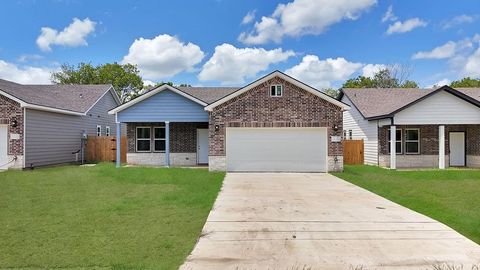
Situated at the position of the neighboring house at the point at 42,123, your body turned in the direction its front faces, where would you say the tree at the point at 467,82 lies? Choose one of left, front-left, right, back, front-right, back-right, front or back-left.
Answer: back-left

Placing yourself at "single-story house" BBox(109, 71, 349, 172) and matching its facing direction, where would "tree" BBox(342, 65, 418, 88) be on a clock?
The tree is roughly at 7 o'clock from the single-story house.

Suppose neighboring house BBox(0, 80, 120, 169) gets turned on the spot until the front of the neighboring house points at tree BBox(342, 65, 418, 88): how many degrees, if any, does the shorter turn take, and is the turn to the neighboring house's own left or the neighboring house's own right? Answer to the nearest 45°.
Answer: approximately 135° to the neighboring house's own left

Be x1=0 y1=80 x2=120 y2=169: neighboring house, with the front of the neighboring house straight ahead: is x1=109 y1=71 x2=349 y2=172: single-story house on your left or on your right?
on your left

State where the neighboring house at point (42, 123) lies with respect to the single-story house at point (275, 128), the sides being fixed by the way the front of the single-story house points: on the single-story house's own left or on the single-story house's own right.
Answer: on the single-story house's own right

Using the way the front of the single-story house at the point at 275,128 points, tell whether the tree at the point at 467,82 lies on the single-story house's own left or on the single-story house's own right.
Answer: on the single-story house's own left

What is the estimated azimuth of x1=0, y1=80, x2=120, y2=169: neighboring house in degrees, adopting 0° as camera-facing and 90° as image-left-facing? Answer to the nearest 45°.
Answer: approximately 45°

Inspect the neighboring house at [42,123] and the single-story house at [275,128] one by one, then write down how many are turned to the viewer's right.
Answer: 0

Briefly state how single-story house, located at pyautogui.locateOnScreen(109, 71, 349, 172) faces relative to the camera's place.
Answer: facing the viewer
